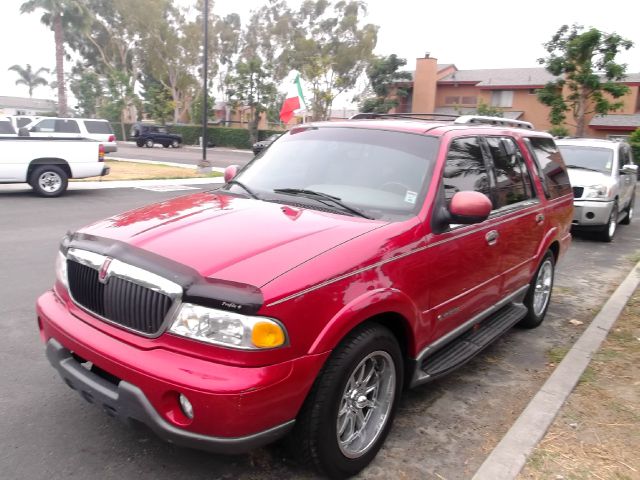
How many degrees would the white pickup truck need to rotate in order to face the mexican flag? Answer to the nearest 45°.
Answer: approximately 135° to its right

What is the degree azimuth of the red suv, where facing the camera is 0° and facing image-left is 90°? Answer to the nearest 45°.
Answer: approximately 45°

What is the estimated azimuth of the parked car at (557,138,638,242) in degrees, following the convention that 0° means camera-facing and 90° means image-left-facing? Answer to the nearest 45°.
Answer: approximately 45°

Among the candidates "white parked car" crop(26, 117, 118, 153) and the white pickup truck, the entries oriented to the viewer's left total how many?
2

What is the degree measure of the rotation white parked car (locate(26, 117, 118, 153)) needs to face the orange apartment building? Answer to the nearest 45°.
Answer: approximately 180°
